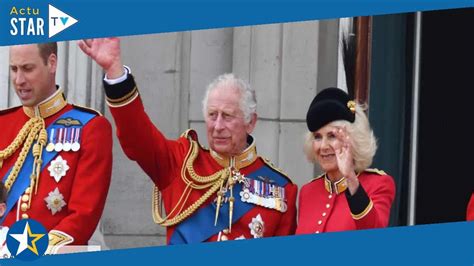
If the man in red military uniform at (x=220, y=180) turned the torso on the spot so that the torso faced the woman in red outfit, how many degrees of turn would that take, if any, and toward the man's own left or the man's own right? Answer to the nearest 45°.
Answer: approximately 90° to the man's own left

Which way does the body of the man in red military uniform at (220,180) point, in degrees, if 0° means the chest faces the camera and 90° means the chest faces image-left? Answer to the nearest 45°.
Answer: approximately 0°

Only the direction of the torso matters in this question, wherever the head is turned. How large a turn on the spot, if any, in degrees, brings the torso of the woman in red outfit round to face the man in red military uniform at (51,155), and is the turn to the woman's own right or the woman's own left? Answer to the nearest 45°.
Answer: approximately 45° to the woman's own right

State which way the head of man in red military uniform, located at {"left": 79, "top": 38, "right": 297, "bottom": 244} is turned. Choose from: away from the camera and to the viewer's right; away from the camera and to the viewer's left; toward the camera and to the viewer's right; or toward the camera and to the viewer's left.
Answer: toward the camera and to the viewer's left

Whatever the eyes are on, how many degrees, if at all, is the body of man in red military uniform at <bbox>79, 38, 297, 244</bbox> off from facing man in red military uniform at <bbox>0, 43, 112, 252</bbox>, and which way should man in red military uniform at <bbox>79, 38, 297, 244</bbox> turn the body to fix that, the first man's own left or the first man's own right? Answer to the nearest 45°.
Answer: approximately 90° to the first man's own right

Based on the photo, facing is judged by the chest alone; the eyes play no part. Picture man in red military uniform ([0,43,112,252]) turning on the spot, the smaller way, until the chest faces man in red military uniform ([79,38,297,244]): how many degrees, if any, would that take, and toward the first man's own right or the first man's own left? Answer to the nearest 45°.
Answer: approximately 135° to the first man's own left

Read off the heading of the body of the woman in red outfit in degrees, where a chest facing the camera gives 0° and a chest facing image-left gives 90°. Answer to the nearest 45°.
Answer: approximately 45°

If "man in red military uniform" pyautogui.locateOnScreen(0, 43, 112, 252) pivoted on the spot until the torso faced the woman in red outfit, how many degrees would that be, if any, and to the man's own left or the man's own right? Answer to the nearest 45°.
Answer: approximately 135° to the man's own left

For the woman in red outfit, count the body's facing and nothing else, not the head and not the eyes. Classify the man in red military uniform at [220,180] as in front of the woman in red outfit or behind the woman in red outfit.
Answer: in front

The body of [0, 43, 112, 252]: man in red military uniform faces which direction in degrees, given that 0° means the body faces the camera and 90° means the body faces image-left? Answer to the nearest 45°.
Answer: approximately 45°
